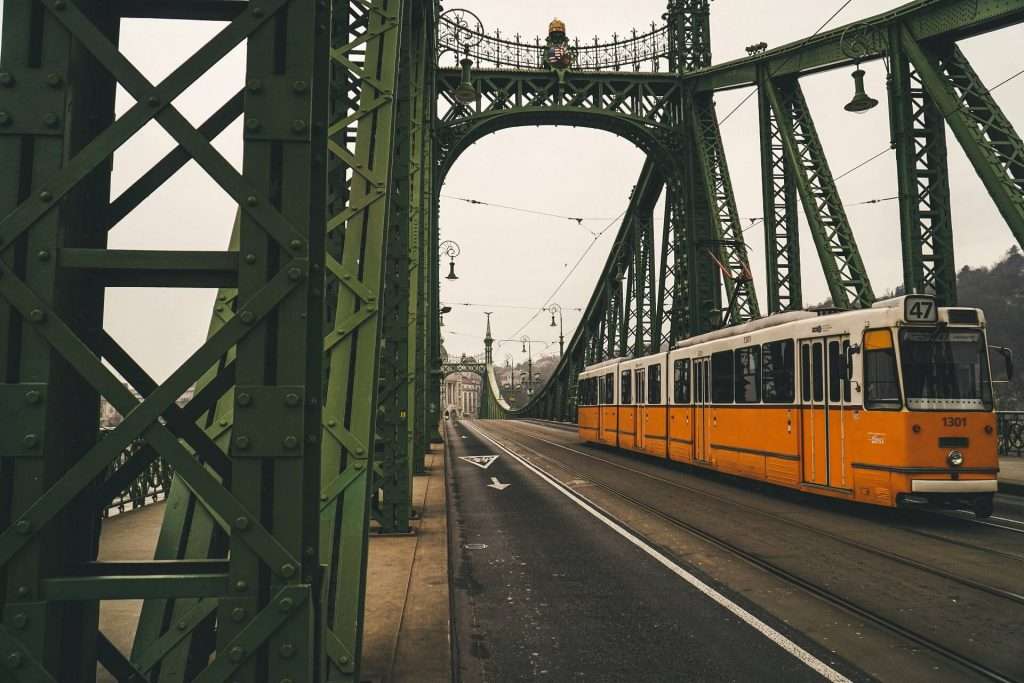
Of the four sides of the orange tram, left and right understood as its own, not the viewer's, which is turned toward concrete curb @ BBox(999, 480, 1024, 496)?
left

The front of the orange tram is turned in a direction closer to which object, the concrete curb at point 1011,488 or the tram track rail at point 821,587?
the tram track rail

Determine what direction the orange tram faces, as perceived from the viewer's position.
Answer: facing the viewer and to the right of the viewer

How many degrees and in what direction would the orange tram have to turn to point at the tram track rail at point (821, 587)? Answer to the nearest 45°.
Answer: approximately 45° to its right
